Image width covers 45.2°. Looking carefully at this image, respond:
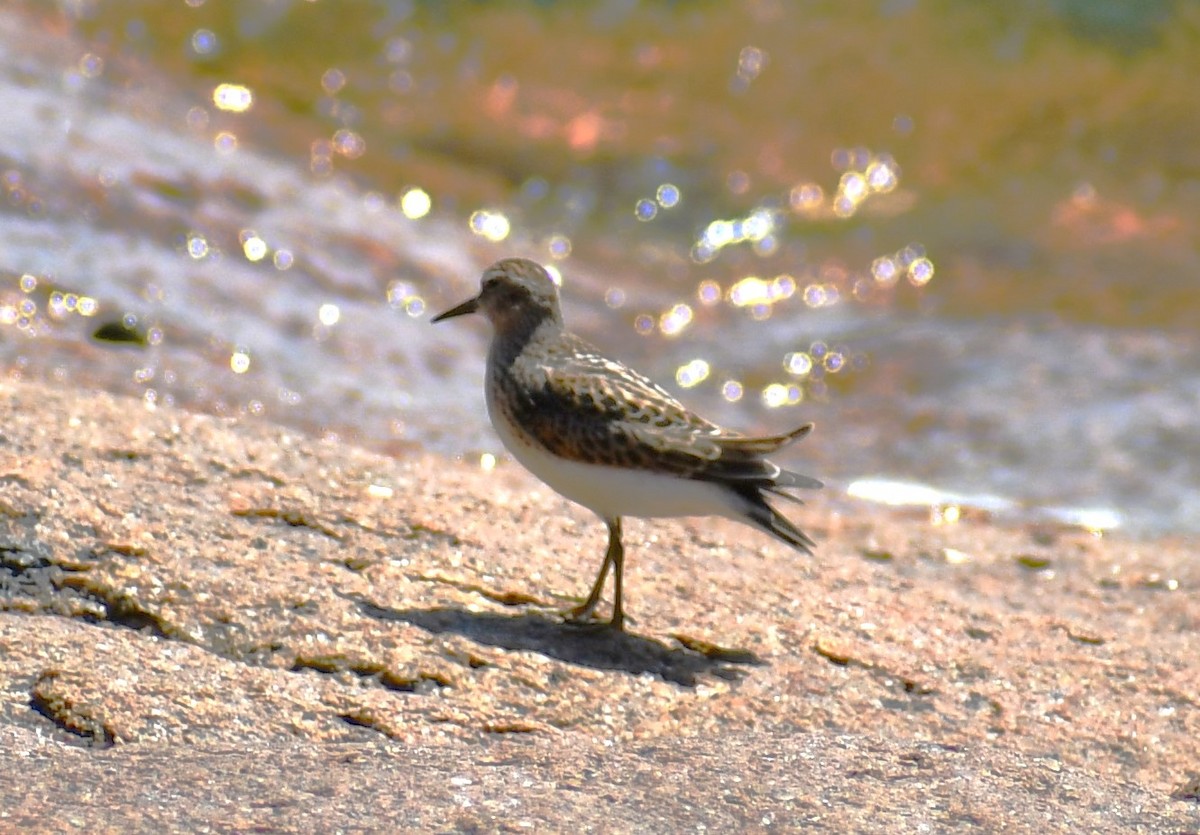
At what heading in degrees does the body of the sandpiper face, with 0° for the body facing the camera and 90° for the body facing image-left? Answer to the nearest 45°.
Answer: approximately 90°
